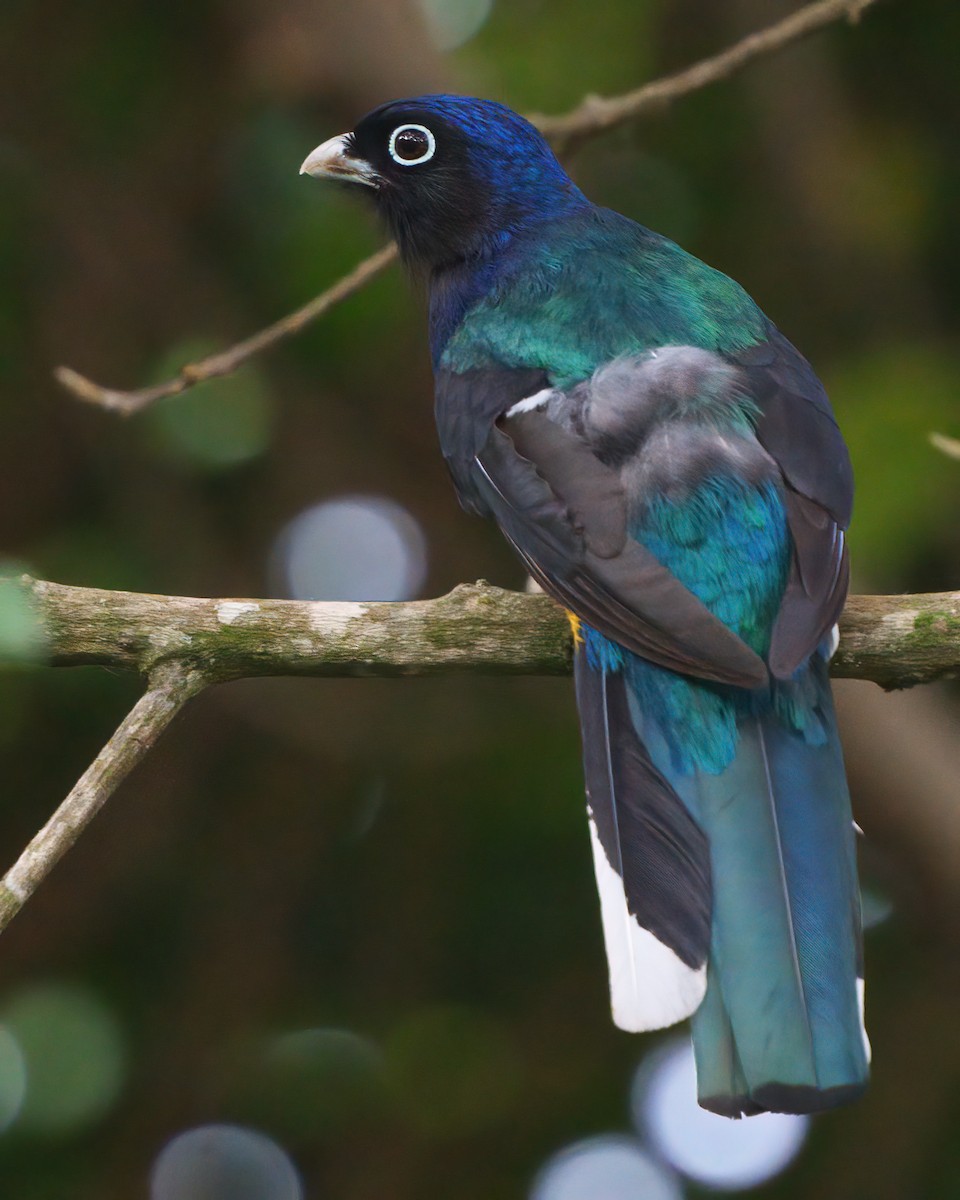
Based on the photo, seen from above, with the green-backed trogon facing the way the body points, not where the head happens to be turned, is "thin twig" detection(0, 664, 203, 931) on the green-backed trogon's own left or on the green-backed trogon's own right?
on the green-backed trogon's own left

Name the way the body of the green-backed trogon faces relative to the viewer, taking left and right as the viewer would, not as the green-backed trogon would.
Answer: facing away from the viewer and to the left of the viewer
